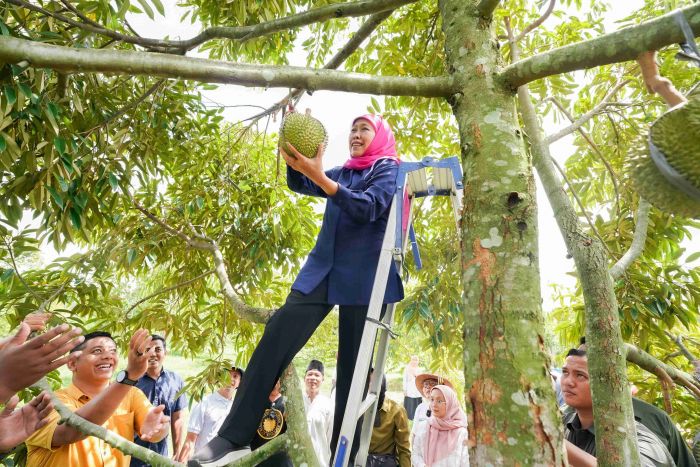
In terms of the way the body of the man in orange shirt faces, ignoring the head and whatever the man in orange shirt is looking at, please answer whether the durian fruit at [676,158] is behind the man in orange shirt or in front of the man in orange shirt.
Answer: in front

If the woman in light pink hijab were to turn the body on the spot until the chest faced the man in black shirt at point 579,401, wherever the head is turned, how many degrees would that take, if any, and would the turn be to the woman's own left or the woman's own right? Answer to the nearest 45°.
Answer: approximately 90° to the woman's own left

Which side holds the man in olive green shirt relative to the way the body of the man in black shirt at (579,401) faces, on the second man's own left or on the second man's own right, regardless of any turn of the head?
on the second man's own right

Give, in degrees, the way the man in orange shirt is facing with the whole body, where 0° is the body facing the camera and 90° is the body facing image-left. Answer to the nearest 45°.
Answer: approximately 315°

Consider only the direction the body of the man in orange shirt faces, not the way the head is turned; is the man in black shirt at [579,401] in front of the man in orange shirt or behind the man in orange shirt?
in front

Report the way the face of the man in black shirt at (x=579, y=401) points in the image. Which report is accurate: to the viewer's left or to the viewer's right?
to the viewer's left

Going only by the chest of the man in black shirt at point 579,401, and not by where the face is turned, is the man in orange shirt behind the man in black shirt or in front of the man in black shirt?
in front

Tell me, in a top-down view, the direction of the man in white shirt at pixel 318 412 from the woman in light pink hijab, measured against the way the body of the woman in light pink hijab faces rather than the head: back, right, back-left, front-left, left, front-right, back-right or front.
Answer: front-right

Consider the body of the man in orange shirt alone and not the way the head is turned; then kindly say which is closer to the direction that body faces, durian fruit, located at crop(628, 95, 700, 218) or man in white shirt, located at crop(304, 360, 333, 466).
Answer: the durian fruit

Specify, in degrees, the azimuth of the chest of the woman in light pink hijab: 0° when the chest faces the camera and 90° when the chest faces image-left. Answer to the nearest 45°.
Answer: approximately 45°

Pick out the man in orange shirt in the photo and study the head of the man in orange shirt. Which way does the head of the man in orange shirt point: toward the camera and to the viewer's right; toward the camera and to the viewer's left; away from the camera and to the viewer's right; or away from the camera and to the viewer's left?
toward the camera and to the viewer's right
